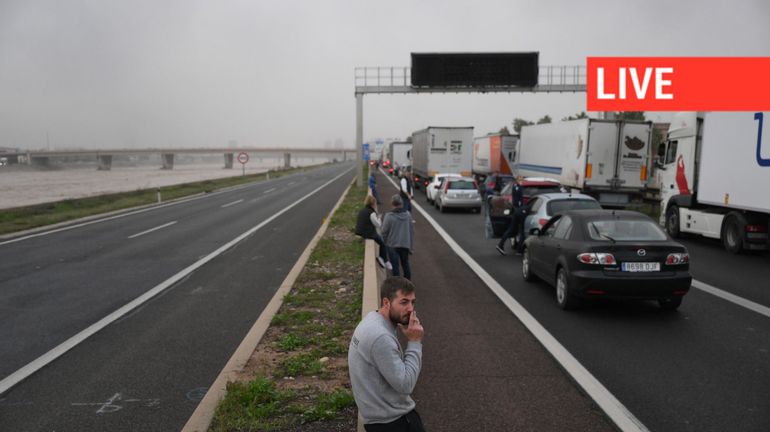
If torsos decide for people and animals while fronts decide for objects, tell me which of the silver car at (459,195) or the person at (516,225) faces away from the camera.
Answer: the silver car

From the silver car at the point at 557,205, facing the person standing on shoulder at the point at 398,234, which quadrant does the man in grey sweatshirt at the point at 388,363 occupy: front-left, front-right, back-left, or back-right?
front-left

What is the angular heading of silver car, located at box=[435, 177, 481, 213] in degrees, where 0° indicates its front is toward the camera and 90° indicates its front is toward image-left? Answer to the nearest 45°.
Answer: approximately 180°

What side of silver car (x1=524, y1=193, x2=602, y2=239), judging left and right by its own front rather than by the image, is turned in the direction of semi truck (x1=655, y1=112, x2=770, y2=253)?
right

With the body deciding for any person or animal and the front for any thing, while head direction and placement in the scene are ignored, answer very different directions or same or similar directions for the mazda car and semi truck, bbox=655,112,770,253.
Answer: same or similar directions

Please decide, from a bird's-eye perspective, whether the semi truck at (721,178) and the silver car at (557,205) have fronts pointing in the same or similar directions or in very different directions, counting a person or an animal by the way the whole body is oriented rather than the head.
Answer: same or similar directions

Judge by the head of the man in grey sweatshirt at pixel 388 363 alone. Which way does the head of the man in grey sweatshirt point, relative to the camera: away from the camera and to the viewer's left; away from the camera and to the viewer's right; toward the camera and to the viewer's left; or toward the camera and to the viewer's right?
toward the camera and to the viewer's right

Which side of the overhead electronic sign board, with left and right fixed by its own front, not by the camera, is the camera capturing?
front

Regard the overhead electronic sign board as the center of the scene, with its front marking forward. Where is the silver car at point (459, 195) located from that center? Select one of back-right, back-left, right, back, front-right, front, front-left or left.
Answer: front

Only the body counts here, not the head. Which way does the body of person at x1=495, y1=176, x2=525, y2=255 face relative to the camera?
to the viewer's left

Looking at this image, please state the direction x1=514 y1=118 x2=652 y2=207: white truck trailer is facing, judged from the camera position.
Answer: facing away from the viewer and to the left of the viewer

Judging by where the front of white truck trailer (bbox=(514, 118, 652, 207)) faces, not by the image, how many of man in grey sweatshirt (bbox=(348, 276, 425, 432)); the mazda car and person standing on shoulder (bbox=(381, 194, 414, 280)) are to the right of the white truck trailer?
0

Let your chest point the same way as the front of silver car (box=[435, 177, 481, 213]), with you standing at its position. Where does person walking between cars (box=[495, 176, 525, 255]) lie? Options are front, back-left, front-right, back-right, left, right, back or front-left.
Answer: back

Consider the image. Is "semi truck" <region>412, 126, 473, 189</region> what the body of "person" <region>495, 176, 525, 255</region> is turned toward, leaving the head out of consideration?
no

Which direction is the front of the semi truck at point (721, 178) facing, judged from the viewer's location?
facing away from the viewer and to the left of the viewer

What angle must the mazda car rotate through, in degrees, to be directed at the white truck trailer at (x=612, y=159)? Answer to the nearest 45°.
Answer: approximately 45° to its right

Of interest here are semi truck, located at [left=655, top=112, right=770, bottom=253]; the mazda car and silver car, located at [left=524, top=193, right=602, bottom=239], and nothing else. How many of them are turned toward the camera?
0

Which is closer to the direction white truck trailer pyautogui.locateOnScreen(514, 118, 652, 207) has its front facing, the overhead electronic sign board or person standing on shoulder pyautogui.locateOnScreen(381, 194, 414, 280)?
the overhead electronic sign board

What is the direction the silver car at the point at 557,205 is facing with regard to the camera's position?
facing away from the viewer and to the left of the viewer

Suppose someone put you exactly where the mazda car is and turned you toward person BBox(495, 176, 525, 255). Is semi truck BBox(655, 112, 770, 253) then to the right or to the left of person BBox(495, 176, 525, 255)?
right
